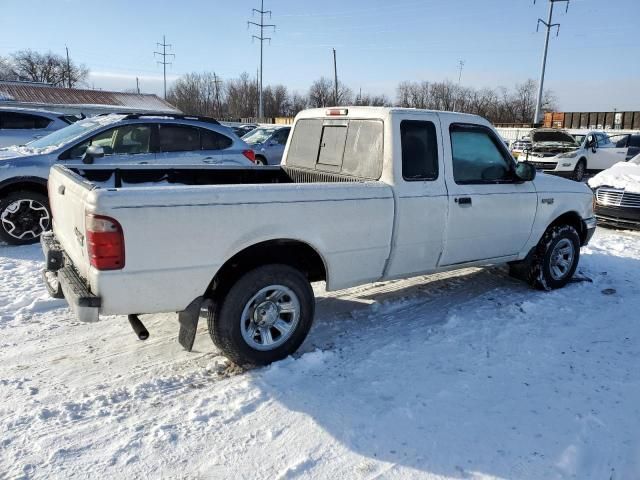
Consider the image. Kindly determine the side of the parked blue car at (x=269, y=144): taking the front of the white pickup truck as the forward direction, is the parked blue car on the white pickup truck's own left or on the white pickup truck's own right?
on the white pickup truck's own left

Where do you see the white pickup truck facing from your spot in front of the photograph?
facing away from the viewer and to the right of the viewer

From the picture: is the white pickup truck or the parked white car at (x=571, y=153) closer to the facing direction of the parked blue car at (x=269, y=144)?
the white pickup truck

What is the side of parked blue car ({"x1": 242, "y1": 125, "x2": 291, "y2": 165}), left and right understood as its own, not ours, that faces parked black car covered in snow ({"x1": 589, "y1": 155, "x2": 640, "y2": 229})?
left

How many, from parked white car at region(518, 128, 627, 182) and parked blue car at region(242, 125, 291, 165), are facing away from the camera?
0

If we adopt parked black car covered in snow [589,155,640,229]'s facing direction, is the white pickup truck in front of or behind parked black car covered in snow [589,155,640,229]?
in front

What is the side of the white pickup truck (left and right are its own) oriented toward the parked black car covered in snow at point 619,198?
front

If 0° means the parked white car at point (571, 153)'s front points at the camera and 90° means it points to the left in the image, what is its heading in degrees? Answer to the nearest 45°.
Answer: approximately 45°

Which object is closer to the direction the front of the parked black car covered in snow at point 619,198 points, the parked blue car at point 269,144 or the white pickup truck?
the white pickup truck

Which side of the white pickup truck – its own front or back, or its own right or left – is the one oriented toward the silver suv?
left

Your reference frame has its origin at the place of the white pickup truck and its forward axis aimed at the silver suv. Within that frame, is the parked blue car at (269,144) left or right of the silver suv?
right

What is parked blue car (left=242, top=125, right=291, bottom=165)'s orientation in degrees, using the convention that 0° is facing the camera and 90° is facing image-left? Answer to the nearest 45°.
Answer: approximately 45°

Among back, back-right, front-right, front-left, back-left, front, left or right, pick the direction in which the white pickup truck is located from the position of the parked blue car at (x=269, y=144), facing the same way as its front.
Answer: front-left

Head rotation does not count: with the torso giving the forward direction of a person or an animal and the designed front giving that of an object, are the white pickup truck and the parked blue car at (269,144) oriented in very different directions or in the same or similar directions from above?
very different directions
